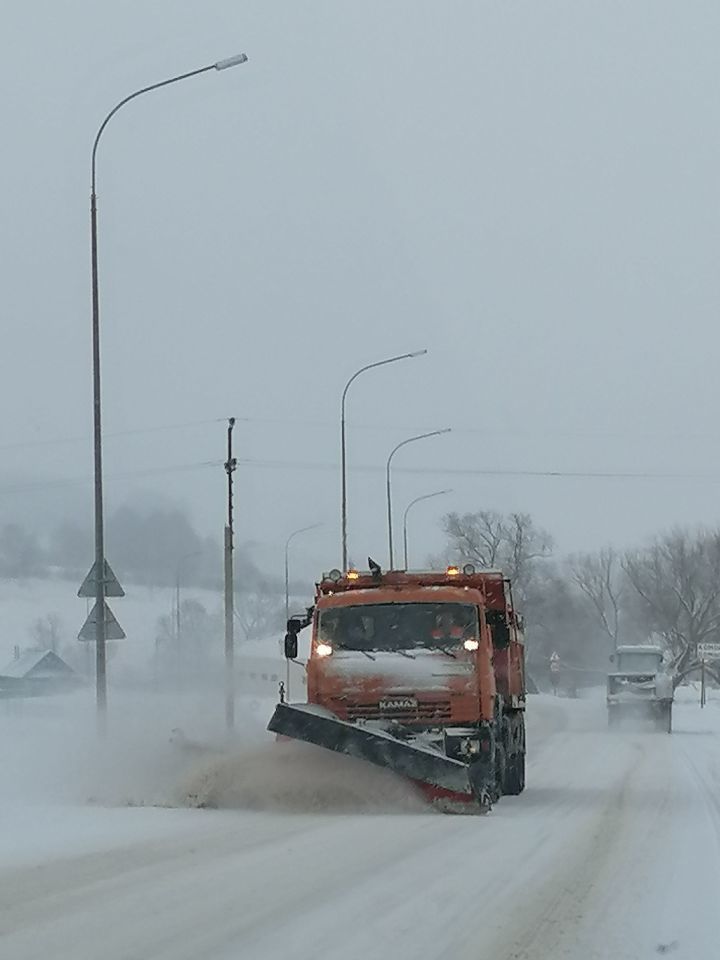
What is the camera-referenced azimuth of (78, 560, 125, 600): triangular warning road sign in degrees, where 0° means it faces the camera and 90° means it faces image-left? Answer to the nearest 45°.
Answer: approximately 180°

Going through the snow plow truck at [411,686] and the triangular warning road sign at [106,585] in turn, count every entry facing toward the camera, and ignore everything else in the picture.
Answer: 1

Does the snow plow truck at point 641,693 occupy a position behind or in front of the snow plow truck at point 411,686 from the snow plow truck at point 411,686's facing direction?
behind

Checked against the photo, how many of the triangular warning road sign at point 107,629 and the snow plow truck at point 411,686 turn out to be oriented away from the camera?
1

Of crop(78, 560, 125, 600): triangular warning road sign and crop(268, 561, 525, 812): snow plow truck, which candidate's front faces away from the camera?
the triangular warning road sign

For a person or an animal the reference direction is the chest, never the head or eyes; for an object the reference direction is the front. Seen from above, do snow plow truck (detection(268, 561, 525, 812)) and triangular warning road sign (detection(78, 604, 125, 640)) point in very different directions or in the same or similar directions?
very different directions

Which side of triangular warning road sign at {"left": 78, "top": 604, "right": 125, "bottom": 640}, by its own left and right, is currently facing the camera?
back
